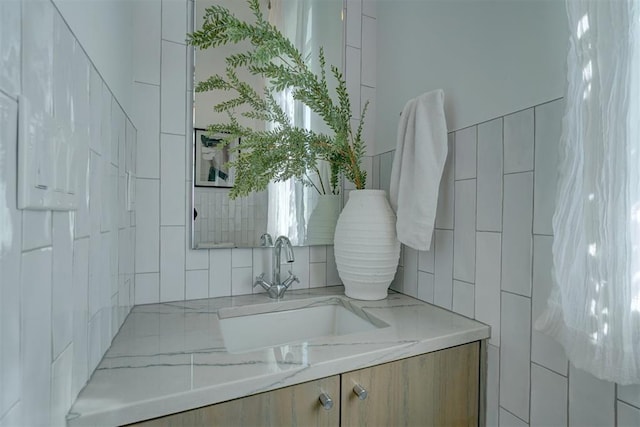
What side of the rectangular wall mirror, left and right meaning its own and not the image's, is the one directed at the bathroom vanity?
front

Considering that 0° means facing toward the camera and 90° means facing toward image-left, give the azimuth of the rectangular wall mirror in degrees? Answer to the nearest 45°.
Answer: approximately 0°

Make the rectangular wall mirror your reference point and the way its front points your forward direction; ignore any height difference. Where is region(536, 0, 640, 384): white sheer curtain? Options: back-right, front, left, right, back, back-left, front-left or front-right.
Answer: front-left
